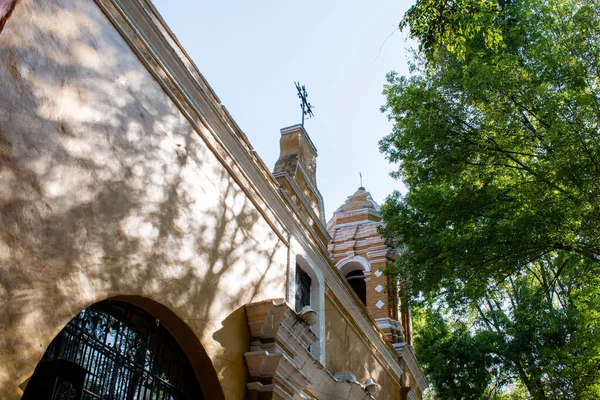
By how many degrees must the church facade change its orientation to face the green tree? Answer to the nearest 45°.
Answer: approximately 90° to its left
